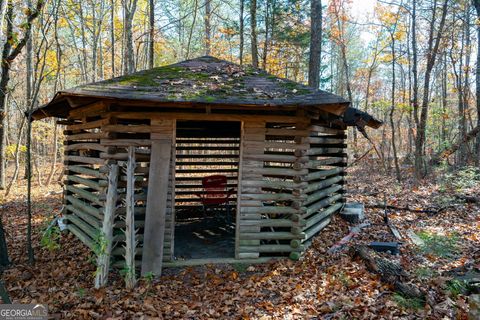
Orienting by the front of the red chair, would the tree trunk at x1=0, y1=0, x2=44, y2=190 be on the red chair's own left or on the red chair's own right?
on the red chair's own right

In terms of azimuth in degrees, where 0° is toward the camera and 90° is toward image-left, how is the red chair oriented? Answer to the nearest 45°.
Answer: approximately 0°

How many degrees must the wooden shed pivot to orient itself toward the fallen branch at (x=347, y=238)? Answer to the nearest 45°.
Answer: approximately 90° to its left

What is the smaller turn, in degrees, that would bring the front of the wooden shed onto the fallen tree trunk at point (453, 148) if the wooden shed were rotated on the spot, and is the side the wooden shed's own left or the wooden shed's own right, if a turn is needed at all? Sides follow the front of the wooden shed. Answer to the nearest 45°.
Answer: approximately 135° to the wooden shed's own left

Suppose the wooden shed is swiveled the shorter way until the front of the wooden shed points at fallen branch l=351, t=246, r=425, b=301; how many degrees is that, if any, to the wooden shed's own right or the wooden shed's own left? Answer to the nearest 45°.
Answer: approximately 90° to the wooden shed's own left

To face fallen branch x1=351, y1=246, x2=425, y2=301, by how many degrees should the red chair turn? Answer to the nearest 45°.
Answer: approximately 45° to its left

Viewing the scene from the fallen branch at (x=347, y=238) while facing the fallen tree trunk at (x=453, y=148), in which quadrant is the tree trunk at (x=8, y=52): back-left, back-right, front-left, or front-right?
back-left
